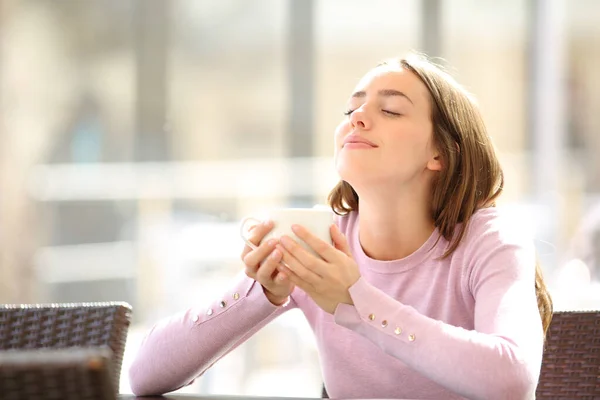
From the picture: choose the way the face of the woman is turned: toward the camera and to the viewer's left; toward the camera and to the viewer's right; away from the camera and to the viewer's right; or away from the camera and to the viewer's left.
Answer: toward the camera and to the viewer's left

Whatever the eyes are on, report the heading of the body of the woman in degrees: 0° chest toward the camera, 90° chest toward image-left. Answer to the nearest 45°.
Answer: approximately 45°

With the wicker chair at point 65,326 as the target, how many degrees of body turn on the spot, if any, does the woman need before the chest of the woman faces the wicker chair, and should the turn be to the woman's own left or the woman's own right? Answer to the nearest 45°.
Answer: approximately 45° to the woman's own right
